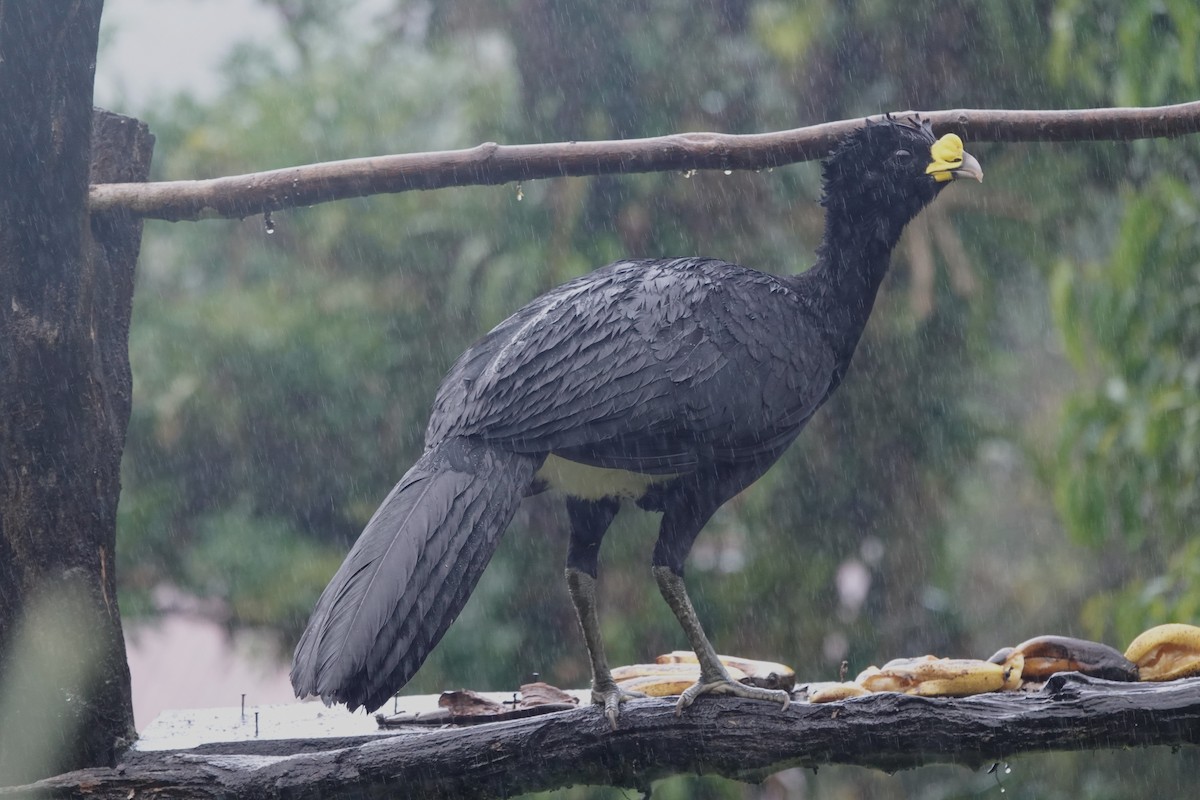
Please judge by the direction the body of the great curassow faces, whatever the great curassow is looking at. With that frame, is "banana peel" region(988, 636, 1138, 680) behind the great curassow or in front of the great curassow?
in front

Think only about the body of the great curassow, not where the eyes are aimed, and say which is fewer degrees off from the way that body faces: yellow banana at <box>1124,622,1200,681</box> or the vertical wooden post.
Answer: the yellow banana

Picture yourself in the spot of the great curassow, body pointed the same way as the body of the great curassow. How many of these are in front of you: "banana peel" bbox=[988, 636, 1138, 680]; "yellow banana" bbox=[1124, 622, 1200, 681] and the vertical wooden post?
2

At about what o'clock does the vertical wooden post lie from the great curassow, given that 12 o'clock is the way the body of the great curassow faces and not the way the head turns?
The vertical wooden post is roughly at 6 o'clock from the great curassow.

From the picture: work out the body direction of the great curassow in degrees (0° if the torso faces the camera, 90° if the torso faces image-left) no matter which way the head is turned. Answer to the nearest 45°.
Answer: approximately 270°

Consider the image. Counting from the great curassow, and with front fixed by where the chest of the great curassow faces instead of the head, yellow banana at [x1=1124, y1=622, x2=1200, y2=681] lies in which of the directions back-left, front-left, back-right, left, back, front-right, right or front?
front

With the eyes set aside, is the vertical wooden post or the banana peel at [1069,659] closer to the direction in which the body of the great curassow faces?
the banana peel

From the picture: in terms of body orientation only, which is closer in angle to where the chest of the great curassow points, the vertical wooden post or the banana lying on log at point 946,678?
the banana lying on log

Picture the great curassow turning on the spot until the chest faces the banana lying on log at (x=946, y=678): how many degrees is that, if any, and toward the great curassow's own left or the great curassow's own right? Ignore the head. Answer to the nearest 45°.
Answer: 0° — it already faces it
